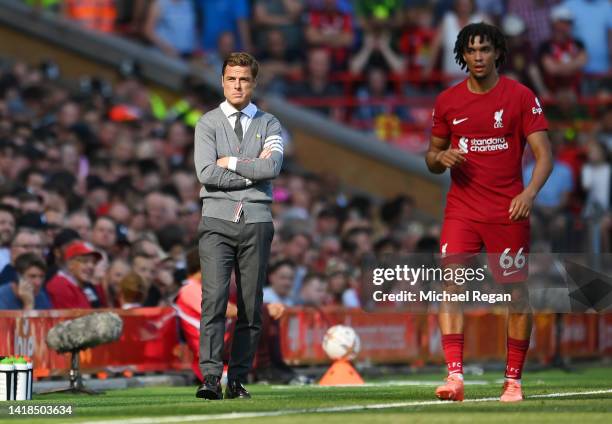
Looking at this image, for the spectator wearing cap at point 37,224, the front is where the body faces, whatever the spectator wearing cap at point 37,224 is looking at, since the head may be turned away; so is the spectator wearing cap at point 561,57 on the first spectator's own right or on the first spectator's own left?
on the first spectator's own left

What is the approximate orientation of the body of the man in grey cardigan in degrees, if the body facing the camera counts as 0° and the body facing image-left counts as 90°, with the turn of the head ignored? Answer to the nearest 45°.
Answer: approximately 0°

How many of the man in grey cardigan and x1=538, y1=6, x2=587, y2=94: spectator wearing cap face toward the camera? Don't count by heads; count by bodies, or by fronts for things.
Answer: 2

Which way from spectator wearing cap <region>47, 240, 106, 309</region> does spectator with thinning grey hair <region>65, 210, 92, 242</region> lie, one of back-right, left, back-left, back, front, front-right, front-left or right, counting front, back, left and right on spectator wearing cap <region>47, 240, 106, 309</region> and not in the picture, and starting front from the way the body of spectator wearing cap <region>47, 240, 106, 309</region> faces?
back-left

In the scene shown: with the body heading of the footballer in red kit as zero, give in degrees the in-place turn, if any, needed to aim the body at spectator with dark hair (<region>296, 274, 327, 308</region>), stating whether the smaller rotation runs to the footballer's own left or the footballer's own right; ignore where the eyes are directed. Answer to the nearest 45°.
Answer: approximately 180°

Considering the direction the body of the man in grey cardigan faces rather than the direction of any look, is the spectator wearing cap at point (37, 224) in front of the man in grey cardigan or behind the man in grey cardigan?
behind
